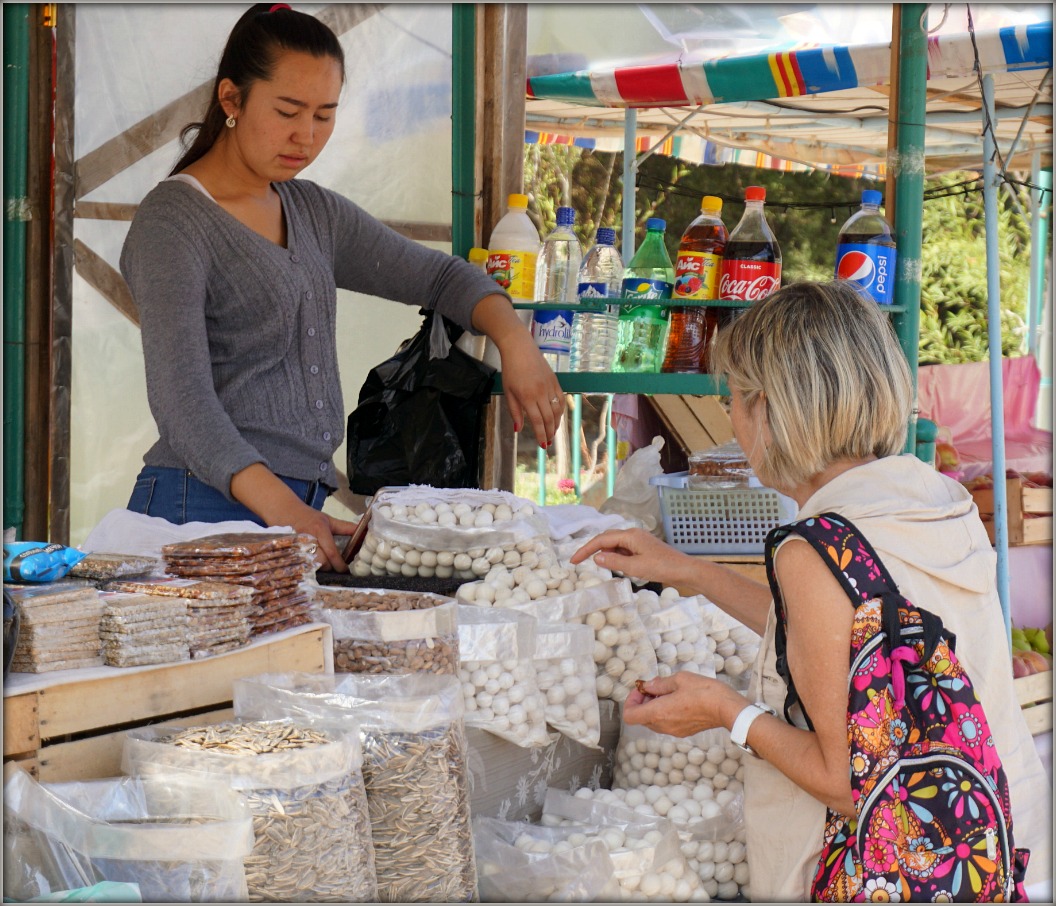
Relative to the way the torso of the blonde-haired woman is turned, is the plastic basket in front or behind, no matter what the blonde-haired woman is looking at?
in front

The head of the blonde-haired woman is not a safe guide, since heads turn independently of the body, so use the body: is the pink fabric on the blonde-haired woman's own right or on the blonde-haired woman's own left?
on the blonde-haired woman's own right

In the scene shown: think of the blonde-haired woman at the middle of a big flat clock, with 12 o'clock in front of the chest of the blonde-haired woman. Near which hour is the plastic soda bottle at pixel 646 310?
The plastic soda bottle is roughly at 1 o'clock from the blonde-haired woman.

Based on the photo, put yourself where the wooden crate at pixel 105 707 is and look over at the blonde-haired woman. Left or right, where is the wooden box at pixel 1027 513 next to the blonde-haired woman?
left

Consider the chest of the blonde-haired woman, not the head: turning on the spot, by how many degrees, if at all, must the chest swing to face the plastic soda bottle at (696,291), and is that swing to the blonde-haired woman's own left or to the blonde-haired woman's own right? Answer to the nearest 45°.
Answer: approximately 45° to the blonde-haired woman's own right

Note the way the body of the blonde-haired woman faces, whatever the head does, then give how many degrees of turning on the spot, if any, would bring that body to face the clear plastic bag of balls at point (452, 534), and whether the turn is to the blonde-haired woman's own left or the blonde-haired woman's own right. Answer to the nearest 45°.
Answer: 0° — they already face it

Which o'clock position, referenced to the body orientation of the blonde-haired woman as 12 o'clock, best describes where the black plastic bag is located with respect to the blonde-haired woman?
The black plastic bag is roughly at 12 o'clock from the blonde-haired woman.

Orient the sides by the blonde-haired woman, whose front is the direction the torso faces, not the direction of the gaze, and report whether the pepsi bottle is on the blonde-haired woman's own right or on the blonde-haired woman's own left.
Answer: on the blonde-haired woman's own right

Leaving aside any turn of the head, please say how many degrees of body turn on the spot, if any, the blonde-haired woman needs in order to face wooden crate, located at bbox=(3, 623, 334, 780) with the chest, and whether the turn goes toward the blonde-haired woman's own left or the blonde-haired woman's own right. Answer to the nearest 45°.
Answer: approximately 90° to the blonde-haired woman's own left

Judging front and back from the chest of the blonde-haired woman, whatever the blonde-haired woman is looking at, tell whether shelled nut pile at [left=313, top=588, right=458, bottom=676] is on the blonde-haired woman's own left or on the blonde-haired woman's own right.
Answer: on the blonde-haired woman's own left

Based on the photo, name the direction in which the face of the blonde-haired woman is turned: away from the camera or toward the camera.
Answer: away from the camera

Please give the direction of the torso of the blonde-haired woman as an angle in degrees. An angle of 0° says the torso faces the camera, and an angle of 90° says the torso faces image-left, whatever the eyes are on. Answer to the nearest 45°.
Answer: approximately 135°
